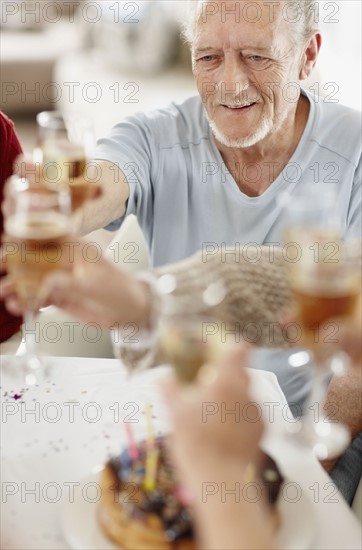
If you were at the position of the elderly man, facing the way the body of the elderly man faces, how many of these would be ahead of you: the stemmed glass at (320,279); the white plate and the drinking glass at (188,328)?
3

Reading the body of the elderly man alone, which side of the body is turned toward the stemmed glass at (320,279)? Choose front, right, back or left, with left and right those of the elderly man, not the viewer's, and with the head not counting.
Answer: front

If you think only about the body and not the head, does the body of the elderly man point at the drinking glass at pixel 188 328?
yes

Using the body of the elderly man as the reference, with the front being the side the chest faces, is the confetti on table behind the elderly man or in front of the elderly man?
in front

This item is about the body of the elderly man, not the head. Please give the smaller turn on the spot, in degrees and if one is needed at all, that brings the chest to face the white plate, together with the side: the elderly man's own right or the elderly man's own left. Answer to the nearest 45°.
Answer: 0° — they already face it

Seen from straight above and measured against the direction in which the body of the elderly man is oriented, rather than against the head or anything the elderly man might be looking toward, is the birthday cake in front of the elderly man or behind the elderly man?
in front

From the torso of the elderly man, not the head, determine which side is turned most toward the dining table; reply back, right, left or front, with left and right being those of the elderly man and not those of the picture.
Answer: front

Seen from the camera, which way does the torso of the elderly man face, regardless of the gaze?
toward the camera
